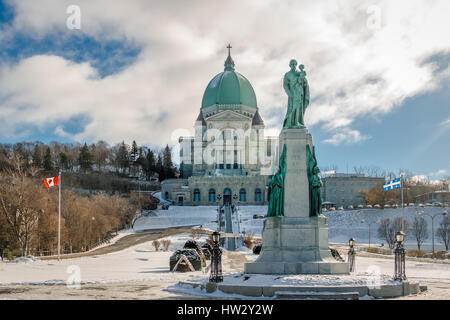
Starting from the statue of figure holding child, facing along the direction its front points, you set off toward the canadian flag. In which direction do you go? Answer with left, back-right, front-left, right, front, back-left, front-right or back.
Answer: back-right

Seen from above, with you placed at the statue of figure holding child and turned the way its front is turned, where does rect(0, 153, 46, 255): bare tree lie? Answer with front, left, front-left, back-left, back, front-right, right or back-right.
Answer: back-right

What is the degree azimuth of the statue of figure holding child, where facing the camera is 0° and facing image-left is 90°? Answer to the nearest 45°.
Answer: approximately 0°
